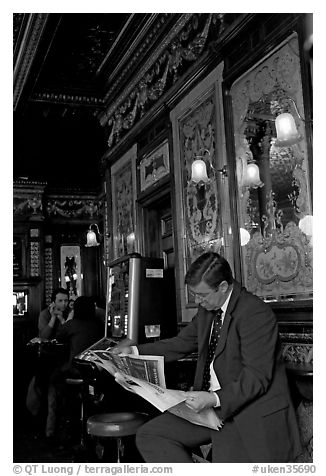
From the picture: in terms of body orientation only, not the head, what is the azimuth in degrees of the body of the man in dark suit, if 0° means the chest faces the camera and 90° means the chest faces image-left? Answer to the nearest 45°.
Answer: approximately 45°

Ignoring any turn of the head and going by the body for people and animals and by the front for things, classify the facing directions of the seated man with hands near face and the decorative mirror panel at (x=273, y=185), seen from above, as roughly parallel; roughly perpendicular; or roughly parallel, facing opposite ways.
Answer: roughly perpendicular

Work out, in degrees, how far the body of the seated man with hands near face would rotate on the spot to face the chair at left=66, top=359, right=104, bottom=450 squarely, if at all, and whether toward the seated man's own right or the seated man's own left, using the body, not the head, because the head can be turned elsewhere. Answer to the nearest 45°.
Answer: approximately 45° to the seated man's own right

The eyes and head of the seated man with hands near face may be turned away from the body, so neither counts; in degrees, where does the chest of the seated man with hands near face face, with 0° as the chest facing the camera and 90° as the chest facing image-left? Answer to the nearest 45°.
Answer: approximately 315°

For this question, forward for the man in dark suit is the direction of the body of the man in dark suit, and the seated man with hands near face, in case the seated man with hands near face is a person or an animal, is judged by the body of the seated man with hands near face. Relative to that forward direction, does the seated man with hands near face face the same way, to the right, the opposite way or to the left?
to the left
